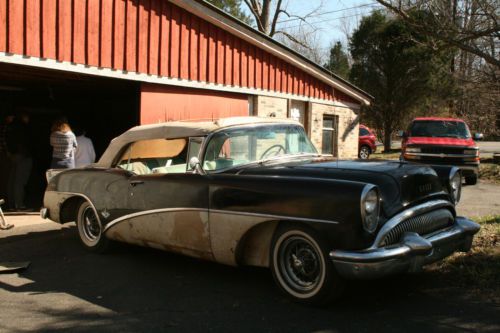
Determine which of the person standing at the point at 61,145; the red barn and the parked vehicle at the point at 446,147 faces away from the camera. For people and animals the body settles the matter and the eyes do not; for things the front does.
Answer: the person standing

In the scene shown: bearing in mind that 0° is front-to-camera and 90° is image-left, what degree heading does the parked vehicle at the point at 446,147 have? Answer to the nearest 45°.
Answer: approximately 0°

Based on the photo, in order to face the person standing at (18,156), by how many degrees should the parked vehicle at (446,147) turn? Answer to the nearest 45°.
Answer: approximately 45° to its right

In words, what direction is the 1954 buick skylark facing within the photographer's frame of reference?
facing the viewer and to the right of the viewer

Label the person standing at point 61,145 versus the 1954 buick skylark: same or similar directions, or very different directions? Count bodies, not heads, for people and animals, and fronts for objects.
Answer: very different directions

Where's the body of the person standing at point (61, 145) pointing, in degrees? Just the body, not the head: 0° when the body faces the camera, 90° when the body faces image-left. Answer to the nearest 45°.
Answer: approximately 180°

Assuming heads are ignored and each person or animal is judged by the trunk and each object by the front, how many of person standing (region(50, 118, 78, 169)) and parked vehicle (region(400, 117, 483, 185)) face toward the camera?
1

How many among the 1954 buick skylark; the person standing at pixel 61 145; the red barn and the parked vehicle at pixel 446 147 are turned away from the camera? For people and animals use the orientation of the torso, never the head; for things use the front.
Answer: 1

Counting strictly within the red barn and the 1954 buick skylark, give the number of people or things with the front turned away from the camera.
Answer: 0

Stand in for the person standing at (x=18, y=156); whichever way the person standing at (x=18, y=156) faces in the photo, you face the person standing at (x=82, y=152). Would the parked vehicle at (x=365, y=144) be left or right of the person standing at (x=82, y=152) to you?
left

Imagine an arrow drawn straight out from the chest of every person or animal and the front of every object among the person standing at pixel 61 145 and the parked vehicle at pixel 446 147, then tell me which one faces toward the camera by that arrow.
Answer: the parked vehicle

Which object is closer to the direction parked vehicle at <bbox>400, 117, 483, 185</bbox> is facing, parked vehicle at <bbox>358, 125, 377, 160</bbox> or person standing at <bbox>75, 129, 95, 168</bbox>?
the person standing

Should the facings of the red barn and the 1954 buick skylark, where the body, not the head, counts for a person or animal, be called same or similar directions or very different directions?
same or similar directions
